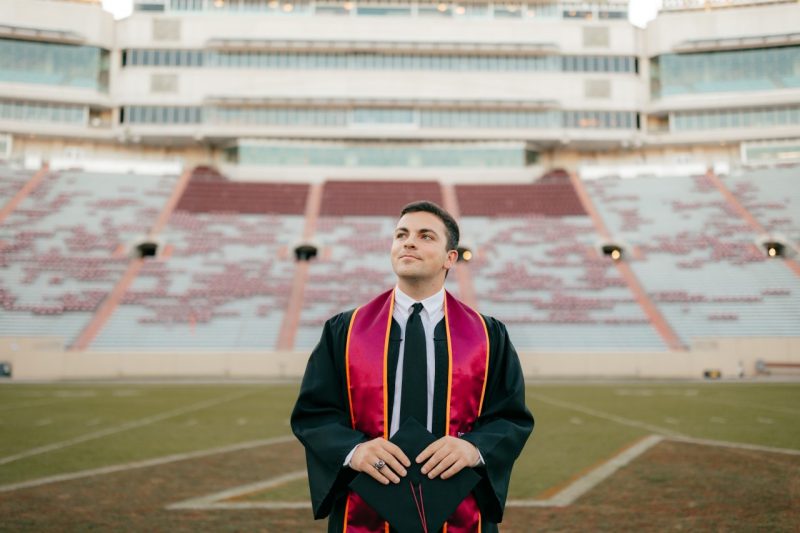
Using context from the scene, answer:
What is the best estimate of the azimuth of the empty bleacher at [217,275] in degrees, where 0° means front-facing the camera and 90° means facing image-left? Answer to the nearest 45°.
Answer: approximately 0°

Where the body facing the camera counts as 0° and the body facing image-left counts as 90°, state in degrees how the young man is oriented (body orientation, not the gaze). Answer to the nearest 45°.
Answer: approximately 0°

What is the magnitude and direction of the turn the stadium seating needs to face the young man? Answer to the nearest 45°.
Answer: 0° — it already faces them

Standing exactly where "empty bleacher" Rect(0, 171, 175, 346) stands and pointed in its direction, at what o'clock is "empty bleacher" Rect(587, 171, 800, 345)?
"empty bleacher" Rect(587, 171, 800, 345) is roughly at 10 o'clock from "empty bleacher" Rect(0, 171, 175, 346).
